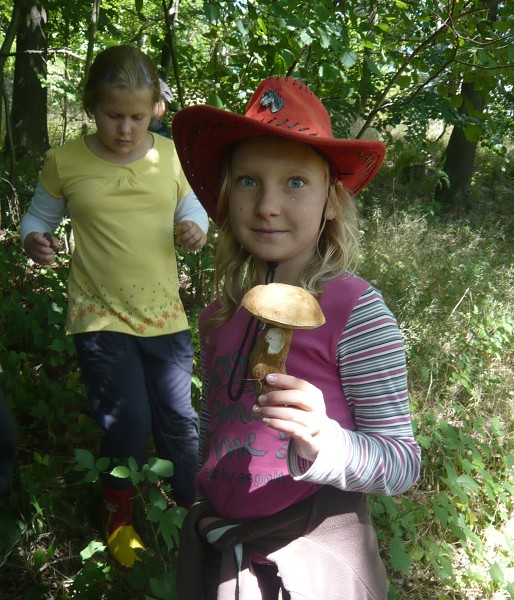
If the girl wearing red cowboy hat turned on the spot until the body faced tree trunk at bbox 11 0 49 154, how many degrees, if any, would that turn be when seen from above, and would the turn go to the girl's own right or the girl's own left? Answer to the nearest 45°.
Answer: approximately 90° to the girl's own right

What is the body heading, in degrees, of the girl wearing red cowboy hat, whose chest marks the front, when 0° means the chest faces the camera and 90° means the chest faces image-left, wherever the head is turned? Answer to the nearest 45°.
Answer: approximately 45°

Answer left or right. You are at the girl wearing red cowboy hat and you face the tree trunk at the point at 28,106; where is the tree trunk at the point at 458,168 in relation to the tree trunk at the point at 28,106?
right

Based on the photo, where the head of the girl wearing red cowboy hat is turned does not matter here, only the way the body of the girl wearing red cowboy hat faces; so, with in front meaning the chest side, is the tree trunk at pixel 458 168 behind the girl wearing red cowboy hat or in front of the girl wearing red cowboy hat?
behind
